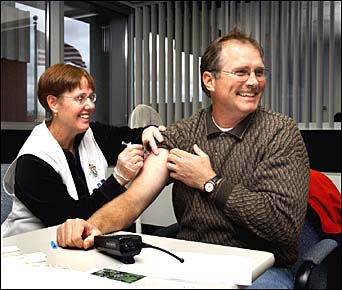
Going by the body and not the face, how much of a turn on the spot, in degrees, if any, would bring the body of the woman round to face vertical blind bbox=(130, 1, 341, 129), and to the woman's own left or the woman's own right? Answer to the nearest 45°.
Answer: approximately 90° to the woman's own left

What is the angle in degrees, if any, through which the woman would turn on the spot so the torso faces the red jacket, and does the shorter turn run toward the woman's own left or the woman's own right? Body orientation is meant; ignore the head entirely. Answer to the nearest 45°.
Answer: approximately 90° to the woman's own left

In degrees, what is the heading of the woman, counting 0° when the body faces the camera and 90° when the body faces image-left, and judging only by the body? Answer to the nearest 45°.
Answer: approximately 315°
